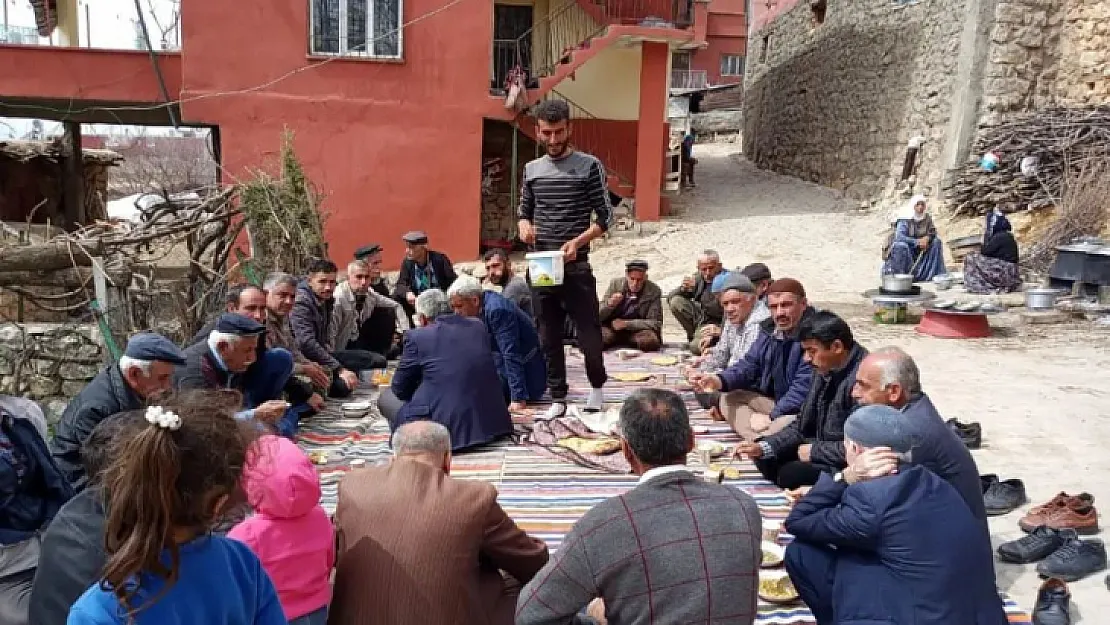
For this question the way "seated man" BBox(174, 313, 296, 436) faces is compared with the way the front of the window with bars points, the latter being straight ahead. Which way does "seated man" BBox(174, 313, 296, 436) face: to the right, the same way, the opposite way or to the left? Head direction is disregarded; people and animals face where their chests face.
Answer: to the left

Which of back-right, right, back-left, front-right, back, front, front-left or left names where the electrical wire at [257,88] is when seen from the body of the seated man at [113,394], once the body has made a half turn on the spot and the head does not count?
right

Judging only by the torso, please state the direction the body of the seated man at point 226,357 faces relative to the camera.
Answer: to the viewer's right

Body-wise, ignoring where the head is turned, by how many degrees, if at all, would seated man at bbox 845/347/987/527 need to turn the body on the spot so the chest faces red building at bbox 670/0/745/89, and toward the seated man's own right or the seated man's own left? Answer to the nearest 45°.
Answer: approximately 90° to the seated man's own right

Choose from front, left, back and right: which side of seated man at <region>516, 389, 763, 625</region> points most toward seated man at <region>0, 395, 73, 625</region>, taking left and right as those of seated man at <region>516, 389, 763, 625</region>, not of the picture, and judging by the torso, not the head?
left

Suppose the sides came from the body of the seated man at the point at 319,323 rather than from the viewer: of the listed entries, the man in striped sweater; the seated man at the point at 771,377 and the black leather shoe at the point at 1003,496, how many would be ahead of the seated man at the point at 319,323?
3

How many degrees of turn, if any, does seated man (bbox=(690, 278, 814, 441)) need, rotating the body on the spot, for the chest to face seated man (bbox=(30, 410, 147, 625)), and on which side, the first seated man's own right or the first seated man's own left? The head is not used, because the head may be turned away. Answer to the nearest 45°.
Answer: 0° — they already face them

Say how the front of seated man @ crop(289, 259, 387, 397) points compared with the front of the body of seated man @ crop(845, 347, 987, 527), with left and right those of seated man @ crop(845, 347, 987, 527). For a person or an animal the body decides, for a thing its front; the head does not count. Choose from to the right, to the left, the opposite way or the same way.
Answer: the opposite way

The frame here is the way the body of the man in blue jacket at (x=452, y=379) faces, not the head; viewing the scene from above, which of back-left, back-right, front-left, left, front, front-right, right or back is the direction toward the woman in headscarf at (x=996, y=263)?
right

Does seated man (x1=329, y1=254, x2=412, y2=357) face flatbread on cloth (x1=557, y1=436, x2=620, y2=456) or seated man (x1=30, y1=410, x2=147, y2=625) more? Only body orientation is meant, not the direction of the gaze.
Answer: the flatbread on cloth

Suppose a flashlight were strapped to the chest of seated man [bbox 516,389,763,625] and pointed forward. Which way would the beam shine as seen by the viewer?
away from the camera

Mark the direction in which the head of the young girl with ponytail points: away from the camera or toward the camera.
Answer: away from the camera

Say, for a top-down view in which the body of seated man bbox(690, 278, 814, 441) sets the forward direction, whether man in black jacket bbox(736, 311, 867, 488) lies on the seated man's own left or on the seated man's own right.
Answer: on the seated man's own left

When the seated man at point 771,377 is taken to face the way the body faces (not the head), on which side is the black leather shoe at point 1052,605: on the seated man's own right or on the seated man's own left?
on the seated man's own left
